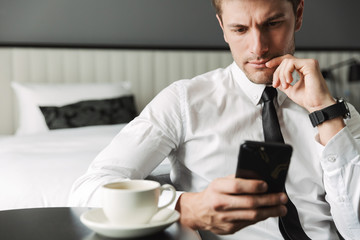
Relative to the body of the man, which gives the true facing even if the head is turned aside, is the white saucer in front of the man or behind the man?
in front

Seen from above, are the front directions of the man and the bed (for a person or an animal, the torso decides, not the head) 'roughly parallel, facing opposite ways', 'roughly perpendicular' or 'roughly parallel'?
roughly parallel

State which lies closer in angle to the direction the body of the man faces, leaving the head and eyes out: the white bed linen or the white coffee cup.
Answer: the white coffee cup

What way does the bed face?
toward the camera

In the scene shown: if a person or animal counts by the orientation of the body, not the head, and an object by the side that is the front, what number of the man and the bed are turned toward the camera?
2

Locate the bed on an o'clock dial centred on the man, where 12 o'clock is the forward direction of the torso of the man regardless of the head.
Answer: The bed is roughly at 5 o'clock from the man.

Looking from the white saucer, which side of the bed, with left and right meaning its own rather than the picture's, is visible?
front

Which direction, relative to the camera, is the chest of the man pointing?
toward the camera
